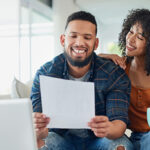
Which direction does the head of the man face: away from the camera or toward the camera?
toward the camera

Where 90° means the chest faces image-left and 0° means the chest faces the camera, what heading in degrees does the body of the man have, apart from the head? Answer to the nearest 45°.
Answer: approximately 0°

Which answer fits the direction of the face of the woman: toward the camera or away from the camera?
toward the camera
